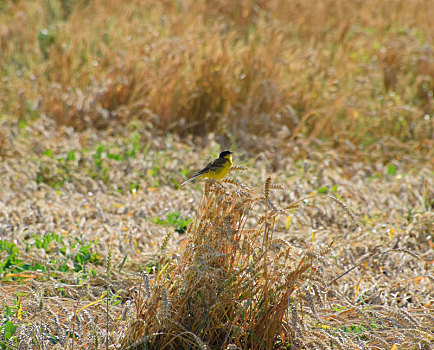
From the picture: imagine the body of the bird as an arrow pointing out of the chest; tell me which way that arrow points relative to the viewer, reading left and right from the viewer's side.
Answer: facing to the right of the viewer

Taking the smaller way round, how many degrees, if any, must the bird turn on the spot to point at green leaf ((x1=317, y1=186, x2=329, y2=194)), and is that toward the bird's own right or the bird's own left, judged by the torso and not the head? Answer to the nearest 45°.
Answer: approximately 45° to the bird's own left
